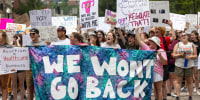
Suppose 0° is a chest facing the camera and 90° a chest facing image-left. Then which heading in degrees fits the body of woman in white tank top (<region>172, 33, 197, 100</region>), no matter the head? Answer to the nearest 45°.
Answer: approximately 0°
